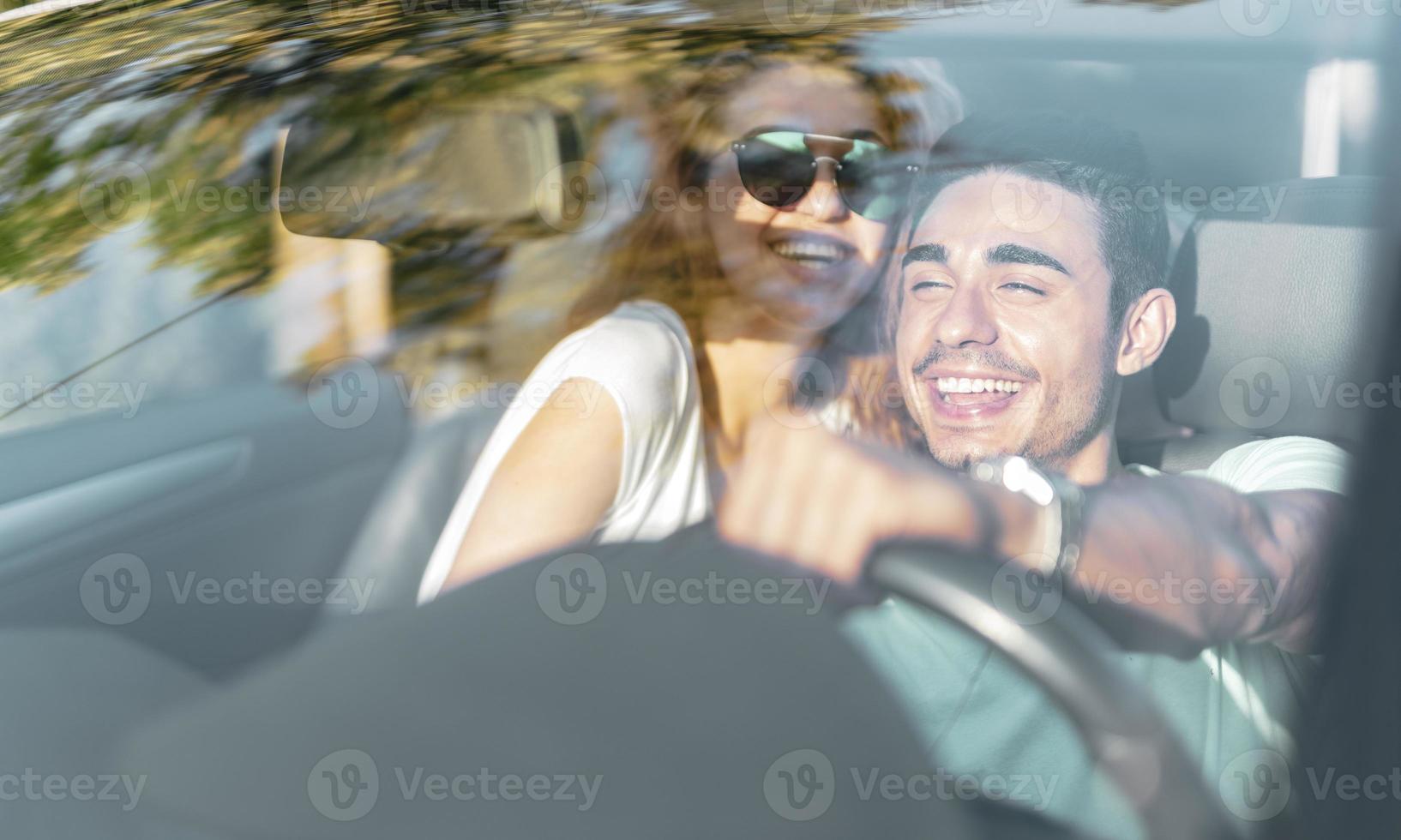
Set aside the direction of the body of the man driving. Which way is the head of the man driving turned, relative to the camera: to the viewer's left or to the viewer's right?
to the viewer's left

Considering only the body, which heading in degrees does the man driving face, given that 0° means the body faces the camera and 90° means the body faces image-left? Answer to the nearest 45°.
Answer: approximately 45°
